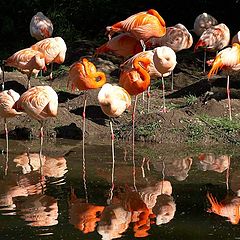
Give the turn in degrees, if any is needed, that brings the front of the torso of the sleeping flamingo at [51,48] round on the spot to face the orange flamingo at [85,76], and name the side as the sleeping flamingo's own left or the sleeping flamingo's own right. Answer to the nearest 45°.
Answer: approximately 90° to the sleeping flamingo's own right
